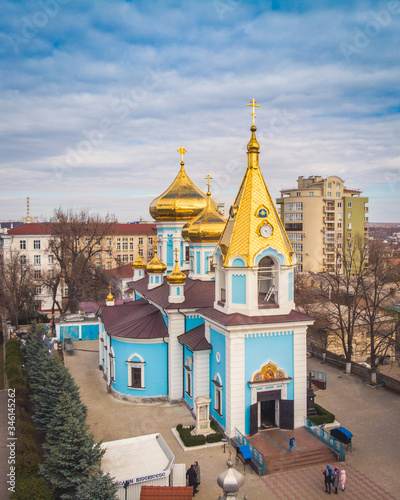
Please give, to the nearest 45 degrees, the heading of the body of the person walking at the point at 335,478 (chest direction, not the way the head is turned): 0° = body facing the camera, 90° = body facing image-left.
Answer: approximately 180°

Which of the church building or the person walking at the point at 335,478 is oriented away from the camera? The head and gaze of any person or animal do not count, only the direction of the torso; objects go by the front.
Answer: the person walking

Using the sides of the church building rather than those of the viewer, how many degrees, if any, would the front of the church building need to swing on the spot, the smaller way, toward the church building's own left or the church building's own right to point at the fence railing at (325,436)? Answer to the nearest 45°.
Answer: approximately 45° to the church building's own left

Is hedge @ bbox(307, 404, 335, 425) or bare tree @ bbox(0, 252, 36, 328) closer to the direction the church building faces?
the hedge

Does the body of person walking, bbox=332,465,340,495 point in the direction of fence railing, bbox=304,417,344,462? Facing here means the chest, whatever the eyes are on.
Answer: yes

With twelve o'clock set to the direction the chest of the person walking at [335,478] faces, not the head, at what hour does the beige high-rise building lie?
The beige high-rise building is roughly at 12 o'clock from the person walking.

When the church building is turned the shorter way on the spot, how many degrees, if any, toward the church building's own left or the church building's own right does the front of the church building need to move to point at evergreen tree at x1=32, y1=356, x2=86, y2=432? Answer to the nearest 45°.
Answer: approximately 135° to the church building's own right

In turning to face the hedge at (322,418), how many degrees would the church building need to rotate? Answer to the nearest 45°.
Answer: approximately 45° to its left

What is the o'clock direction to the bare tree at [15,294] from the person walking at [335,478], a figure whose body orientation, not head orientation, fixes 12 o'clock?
The bare tree is roughly at 10 o'clock from the person walking.

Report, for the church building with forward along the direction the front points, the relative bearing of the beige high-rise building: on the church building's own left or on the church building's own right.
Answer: on the church building's own left

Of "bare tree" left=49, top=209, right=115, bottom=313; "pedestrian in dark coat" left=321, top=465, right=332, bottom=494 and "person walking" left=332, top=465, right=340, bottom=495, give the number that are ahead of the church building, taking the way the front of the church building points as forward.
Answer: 2

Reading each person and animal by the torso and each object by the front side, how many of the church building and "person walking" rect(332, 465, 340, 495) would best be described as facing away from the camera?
1

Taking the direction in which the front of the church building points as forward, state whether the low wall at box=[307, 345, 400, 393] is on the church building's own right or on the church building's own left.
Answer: on the church building's own left

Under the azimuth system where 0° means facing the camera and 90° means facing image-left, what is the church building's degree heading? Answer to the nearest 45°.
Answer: approximately 315°
